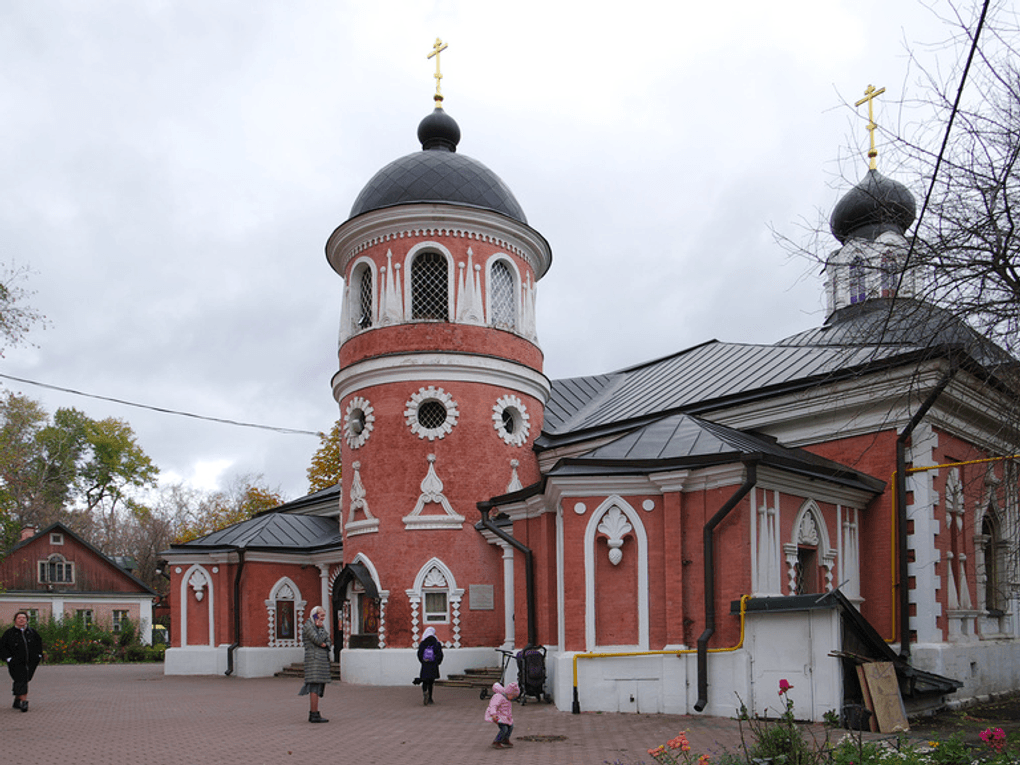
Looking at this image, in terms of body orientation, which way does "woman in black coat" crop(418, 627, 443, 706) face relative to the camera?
away from the camera

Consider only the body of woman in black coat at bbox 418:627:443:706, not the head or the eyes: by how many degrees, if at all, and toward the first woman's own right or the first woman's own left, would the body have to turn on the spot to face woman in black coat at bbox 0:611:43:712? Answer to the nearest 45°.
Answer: approximately 90° to the first woman's own left

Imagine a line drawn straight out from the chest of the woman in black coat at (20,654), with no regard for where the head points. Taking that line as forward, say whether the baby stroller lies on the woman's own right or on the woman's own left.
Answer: on the woman's own left

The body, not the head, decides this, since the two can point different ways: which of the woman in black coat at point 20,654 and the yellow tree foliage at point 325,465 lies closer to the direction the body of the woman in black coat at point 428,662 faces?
the yellow tree foliage

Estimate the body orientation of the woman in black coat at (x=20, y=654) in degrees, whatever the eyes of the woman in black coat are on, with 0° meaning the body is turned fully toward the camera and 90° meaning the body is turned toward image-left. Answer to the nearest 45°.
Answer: approximately 0°

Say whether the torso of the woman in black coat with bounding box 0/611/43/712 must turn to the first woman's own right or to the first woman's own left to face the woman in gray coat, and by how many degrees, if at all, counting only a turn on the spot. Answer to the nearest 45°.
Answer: approximately 45° to the first woman's own left

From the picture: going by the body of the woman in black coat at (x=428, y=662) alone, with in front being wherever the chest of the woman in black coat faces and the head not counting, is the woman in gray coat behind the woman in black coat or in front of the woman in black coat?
behind

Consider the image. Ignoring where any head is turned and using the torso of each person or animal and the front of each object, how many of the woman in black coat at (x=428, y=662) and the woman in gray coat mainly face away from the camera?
1
